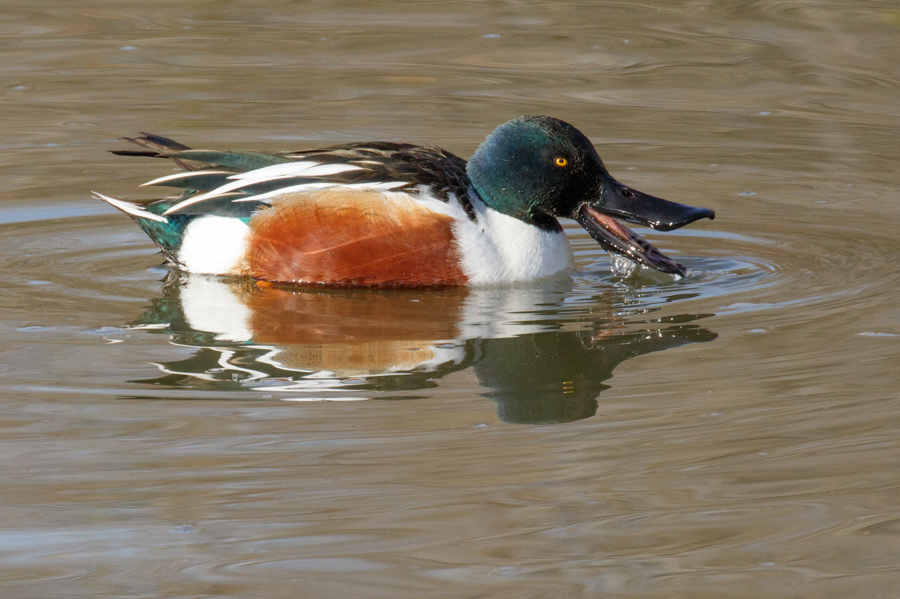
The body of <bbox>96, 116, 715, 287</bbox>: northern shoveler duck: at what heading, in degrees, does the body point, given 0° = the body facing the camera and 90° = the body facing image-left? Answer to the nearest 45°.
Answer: approximately 270°
